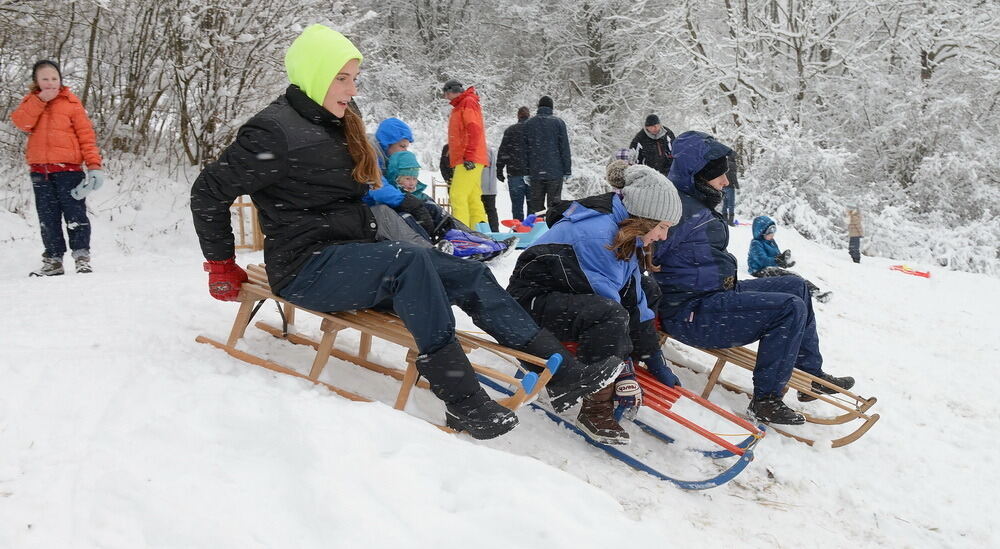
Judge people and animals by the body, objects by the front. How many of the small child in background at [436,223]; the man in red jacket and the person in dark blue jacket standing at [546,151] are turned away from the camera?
1

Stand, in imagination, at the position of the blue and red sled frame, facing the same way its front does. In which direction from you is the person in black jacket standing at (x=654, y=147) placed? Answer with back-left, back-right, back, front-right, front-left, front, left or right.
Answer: back-left

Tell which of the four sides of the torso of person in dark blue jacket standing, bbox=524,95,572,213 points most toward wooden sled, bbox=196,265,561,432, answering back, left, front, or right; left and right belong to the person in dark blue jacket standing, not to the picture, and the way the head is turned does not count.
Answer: back

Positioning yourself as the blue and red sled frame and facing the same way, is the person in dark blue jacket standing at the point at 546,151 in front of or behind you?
behind

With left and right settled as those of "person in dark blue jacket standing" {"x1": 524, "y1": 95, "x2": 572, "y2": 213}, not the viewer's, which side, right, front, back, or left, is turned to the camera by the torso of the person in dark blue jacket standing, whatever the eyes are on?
back

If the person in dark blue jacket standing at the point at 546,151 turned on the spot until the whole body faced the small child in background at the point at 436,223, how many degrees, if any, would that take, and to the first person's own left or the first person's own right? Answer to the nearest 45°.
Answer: approximately 180°

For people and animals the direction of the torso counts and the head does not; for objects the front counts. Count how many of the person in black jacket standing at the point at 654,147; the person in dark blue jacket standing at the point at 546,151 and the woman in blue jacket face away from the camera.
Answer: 1

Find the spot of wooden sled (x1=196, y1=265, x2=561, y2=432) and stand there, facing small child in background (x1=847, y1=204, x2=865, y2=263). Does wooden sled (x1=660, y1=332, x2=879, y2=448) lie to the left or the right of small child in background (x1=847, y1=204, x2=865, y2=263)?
right
